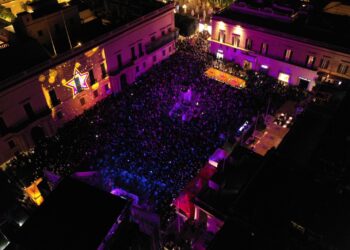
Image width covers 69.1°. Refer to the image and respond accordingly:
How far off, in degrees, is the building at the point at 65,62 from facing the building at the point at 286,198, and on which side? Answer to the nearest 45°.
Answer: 0° — it already faces it

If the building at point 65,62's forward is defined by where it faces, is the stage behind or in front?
in front

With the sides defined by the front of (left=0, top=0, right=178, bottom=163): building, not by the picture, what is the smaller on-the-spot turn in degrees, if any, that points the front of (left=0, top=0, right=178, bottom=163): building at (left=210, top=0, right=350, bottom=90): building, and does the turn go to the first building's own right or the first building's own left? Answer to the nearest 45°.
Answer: approximately 45° to the first building's own left

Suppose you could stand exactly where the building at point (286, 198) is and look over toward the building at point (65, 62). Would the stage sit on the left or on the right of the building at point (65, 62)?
right

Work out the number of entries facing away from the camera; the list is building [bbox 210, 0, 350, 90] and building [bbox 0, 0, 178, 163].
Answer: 0

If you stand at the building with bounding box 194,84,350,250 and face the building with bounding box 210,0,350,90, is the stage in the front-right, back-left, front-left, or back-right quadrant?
front-left

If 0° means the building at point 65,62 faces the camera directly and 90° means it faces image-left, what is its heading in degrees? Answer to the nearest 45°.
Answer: approximately 315°

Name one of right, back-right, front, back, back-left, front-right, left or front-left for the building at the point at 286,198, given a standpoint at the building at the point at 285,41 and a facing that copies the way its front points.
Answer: front-left

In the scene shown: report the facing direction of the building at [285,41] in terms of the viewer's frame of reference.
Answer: facing the viewer and to the left of the viewer
